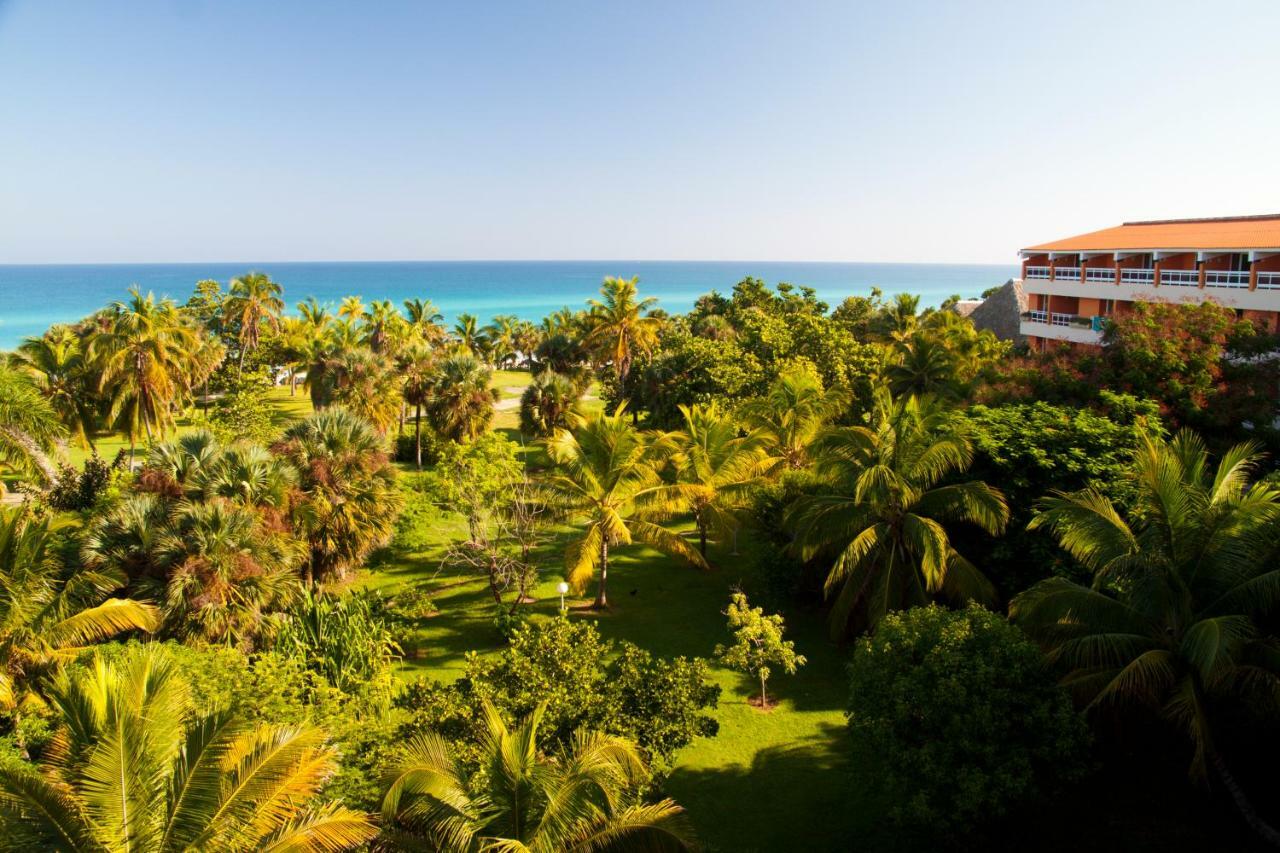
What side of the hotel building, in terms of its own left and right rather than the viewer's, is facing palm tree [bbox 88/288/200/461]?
front

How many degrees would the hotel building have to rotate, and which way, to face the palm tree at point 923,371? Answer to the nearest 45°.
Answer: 0° — it already faces it

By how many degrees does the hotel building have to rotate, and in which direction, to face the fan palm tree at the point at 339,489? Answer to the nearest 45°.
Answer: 0° — it already faces it

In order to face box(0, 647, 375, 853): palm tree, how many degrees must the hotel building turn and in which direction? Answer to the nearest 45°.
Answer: approximately 45° to its left

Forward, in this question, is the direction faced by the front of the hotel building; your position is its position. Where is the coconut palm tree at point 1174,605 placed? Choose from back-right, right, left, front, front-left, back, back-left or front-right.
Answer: front-left

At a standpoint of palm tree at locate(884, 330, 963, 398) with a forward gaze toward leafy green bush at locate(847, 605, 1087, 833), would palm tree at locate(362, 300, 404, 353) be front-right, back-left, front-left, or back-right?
back-right

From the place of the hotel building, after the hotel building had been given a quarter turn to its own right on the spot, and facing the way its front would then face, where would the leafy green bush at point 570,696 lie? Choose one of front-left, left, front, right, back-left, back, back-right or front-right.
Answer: back-left

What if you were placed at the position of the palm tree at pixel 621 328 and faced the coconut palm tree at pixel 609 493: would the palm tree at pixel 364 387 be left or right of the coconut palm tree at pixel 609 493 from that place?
right

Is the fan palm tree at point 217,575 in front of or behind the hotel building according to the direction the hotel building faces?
in front

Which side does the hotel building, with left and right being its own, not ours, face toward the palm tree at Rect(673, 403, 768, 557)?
front

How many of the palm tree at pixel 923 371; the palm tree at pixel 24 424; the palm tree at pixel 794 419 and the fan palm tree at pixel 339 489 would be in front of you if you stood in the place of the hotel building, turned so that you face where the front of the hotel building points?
4

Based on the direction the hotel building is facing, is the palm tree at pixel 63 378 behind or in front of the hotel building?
in front

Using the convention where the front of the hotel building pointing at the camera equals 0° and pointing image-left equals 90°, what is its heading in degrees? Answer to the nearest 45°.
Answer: approximately 45°

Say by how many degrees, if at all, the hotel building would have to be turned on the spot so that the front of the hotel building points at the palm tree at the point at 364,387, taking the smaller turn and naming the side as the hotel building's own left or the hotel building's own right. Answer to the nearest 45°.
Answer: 0° — it already faces it
